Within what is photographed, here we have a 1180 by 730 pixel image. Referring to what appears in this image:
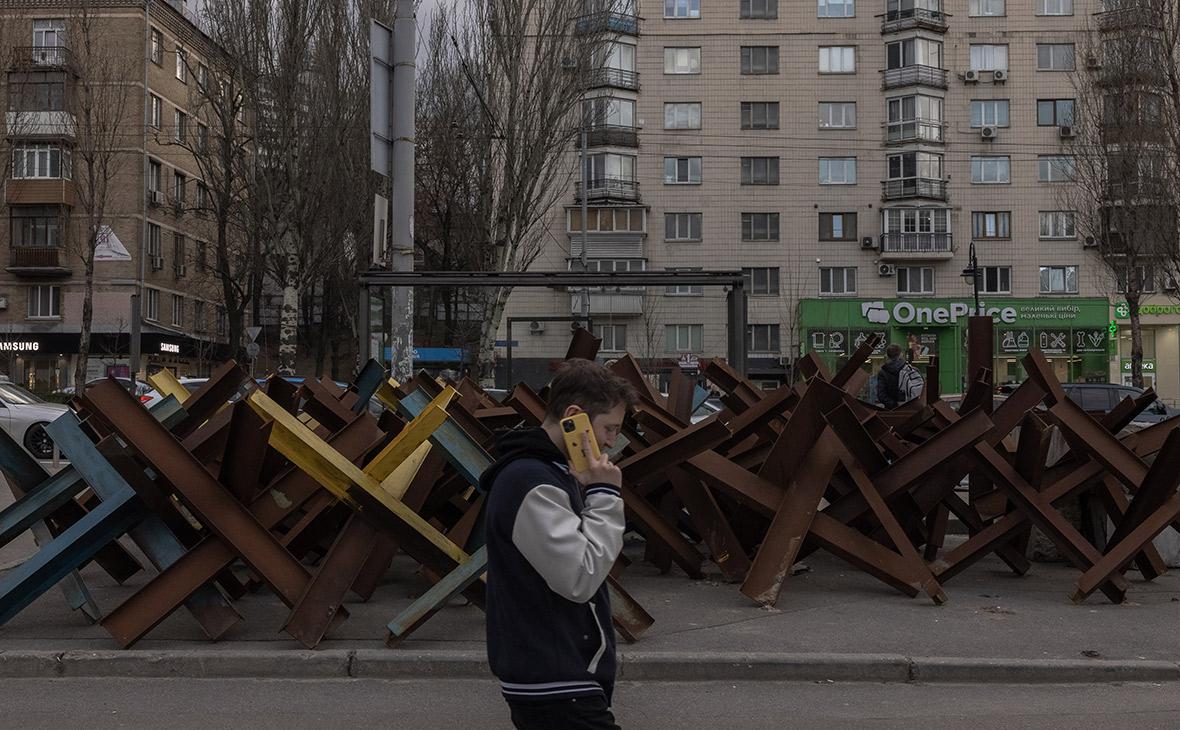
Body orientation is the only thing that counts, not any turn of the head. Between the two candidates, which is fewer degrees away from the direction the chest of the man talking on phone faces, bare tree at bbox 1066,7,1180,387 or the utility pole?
the bare tree

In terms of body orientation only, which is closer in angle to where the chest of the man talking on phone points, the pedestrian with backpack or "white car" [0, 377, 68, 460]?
the pedestrian with backpack

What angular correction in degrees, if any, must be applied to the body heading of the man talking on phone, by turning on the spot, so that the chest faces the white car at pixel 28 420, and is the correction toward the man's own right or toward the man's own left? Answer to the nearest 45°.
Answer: approximately 135° to the man's own left

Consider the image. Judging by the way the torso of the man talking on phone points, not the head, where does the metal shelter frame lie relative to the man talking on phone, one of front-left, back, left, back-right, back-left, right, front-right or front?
left

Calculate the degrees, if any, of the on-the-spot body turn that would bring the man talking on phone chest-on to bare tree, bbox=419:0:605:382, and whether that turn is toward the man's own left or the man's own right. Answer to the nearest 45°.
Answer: approximately 90° to the man's own left

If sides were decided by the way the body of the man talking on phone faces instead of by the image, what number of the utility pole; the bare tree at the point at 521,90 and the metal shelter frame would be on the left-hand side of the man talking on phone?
3

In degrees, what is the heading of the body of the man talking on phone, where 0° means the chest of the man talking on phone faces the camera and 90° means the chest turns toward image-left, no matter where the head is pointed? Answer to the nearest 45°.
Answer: approximately 270°

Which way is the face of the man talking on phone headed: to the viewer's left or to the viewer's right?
to the viewer's right

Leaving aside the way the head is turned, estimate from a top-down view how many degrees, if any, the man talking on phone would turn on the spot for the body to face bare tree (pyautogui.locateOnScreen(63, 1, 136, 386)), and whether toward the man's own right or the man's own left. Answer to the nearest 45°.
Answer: approximately 135° to the man's own left
